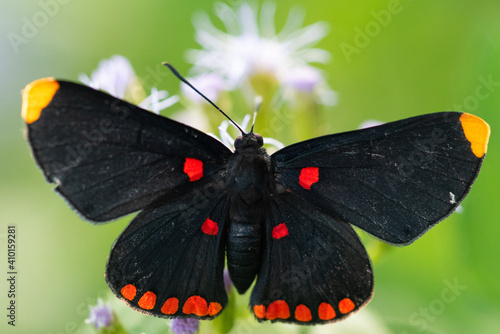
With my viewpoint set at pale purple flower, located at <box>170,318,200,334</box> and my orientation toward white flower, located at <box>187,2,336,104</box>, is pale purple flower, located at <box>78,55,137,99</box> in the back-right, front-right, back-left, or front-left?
front-left

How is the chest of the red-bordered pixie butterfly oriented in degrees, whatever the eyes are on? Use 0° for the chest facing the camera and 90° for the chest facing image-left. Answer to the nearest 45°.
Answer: approximately 180°

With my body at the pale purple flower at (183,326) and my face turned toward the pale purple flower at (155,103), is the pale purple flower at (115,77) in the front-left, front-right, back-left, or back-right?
front-left

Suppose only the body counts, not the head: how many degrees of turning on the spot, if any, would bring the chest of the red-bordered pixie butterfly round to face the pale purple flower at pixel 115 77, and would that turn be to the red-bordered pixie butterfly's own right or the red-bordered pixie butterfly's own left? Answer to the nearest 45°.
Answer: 0° — it already faces it

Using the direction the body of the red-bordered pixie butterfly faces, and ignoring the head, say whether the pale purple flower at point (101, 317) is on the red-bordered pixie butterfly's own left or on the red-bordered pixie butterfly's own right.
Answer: on the red-bordered pixie butterfly's own left

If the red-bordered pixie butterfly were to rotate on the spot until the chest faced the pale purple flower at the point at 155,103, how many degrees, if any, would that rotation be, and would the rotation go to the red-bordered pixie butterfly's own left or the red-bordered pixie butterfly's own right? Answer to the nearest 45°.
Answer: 0° — it already faces it
